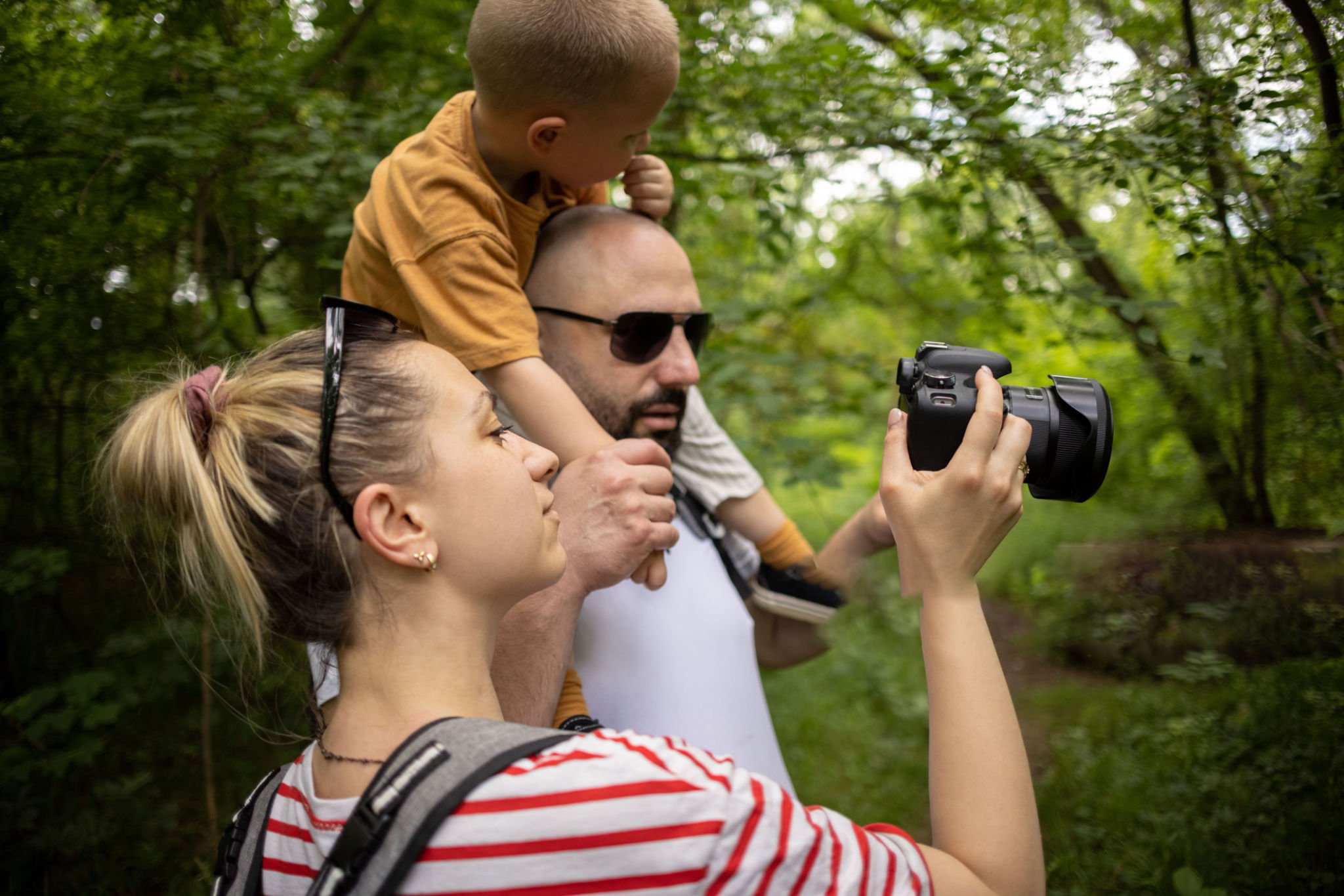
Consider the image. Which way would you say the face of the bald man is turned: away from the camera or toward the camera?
toward the camera

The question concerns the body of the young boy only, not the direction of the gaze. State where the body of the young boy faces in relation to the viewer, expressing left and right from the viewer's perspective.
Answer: facing to the right of the viewer

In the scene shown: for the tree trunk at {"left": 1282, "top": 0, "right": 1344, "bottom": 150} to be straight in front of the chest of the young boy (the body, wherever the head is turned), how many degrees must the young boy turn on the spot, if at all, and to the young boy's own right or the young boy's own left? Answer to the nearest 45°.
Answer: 0° — they already face it

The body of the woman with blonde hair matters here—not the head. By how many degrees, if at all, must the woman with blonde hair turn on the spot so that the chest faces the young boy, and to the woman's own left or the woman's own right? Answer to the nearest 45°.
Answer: approximately 45° to the woman's own left

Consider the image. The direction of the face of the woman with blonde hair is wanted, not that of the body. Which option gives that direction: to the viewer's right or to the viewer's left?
to the viewer's right

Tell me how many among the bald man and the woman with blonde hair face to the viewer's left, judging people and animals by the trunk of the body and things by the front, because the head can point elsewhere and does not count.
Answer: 0

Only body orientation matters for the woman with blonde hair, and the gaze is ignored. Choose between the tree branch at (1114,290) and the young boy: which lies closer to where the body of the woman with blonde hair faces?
the tree branch

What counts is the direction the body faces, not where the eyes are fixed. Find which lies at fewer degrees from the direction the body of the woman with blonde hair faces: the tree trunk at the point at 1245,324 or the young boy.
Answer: the tree trunk

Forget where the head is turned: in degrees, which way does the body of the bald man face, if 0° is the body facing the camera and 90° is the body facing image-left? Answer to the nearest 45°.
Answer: approximately 315°

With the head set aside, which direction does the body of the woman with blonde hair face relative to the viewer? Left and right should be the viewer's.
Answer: facing away from the viewer and to the right of the viewer

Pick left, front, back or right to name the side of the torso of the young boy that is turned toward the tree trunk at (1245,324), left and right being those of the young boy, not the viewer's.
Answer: front
